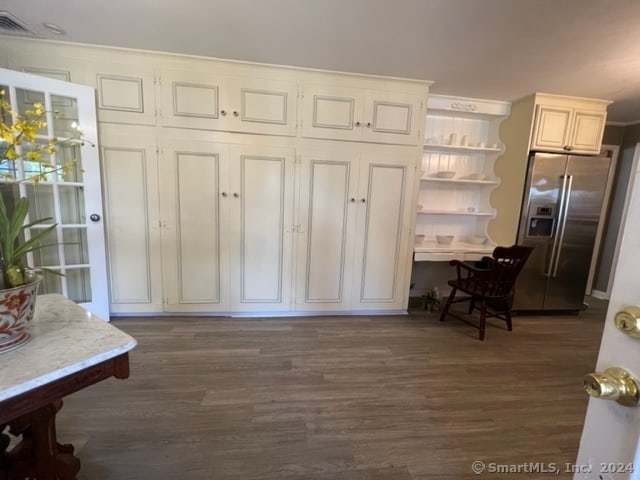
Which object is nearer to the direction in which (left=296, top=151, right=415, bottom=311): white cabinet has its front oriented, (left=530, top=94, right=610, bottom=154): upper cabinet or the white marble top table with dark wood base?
the white marble top table with dark wood base

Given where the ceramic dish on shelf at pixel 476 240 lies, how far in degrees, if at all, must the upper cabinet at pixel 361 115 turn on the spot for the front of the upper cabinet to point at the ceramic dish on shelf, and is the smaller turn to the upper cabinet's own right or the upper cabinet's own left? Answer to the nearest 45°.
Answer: approximately 135° to the upper cabinet's own left

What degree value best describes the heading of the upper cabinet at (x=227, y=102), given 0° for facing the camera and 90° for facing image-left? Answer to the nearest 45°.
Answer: approximately 0°

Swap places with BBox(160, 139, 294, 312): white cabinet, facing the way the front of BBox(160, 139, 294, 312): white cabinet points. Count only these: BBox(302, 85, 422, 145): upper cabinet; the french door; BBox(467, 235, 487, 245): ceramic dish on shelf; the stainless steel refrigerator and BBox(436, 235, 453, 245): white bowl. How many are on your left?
4

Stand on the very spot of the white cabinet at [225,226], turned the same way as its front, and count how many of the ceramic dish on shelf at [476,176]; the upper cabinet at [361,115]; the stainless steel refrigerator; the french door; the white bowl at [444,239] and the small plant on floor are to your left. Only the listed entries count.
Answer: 5

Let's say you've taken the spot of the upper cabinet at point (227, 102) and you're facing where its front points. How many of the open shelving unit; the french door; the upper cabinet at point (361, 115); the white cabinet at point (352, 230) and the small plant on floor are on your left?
4

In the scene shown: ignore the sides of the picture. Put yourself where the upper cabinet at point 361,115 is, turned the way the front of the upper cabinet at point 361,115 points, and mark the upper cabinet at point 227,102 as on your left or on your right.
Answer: on your right

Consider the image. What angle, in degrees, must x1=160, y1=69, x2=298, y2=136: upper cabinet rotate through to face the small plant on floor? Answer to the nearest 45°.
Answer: approximately 90° to its left

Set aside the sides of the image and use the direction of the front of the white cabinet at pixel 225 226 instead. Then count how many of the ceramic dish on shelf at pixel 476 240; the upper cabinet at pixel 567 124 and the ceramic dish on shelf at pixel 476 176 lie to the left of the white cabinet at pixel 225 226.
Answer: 3
